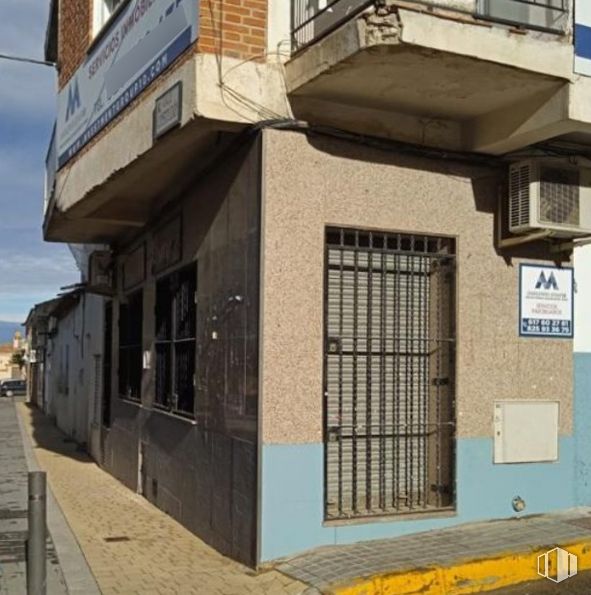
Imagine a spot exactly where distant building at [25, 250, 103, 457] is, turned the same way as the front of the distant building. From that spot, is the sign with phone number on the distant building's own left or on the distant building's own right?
on the distant building's own left

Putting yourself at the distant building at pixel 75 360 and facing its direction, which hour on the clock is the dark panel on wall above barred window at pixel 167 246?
The dark panel on wall above barred window is roughly at 9 o'clock from the distant building.

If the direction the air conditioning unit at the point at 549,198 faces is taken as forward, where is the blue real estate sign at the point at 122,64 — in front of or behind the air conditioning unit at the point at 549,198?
behind

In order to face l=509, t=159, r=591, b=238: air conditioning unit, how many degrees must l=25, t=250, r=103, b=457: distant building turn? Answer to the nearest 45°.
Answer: approximately 90° to its left

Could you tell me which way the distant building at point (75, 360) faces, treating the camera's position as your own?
facing to the left of the viewer

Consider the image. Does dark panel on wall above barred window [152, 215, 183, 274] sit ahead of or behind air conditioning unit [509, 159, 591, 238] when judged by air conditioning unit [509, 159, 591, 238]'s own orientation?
behind

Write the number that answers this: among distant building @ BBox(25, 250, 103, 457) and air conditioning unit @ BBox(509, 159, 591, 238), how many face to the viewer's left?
1

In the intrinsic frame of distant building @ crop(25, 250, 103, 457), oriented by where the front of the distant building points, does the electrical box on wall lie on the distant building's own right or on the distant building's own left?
on the distant building's own left

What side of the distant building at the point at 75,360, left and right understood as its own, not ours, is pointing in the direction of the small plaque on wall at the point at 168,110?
left

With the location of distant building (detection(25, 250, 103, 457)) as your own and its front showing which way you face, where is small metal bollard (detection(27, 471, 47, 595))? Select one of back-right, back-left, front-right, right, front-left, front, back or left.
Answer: left

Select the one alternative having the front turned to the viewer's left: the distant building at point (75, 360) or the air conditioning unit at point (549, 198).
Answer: the distant building
